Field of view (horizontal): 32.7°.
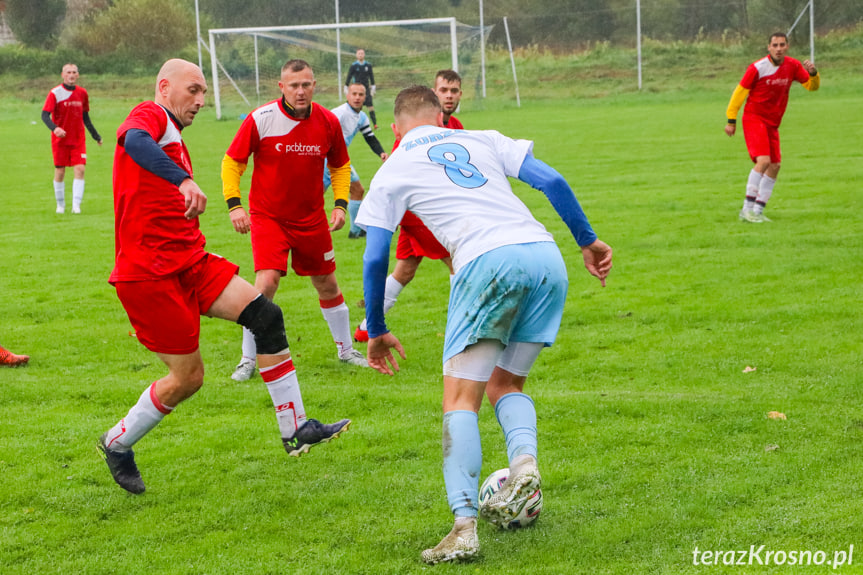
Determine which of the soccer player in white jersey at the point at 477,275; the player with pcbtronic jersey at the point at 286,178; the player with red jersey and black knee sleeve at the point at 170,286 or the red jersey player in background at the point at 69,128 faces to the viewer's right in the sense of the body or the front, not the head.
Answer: the player with red jersey and black knee sleeve at the point at 170,286

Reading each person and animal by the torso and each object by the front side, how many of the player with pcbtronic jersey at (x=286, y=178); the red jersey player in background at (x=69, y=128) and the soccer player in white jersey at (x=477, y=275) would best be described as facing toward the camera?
2

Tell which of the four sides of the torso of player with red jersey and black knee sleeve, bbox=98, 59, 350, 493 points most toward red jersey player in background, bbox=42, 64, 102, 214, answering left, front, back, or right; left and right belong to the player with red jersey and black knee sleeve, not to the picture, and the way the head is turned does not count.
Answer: left

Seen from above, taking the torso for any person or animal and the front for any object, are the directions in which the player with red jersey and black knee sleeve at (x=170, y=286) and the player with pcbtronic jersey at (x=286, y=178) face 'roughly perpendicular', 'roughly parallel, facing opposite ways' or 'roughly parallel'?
roughly perpendicular

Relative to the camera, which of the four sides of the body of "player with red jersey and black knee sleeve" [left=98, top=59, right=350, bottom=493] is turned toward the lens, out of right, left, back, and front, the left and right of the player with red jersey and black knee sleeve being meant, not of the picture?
right

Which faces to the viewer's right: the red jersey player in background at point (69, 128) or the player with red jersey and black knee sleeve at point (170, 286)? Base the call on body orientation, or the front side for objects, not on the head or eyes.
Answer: the player with red jersey and black knee sleeve

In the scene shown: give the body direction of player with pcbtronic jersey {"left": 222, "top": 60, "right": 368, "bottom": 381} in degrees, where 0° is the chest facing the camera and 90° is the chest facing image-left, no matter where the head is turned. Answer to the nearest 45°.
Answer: approximately 0°

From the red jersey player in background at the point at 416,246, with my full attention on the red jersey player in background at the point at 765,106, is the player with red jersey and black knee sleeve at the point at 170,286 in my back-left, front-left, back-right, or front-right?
back-right

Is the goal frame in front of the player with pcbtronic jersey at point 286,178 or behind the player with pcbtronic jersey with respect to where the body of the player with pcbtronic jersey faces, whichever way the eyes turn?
behind

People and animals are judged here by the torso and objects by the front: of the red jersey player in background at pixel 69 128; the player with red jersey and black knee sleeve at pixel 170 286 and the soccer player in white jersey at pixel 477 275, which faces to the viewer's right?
the player with red jersey and black knee sleeve

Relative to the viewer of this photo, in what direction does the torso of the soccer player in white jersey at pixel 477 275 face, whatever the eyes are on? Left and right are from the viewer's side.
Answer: facing away from the viewer and to the left of the viewer

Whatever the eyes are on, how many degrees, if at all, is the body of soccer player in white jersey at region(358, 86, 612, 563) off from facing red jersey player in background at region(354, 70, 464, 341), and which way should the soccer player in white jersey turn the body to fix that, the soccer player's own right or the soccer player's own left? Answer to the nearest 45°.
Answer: approximately 45° to the soccer player's own right
